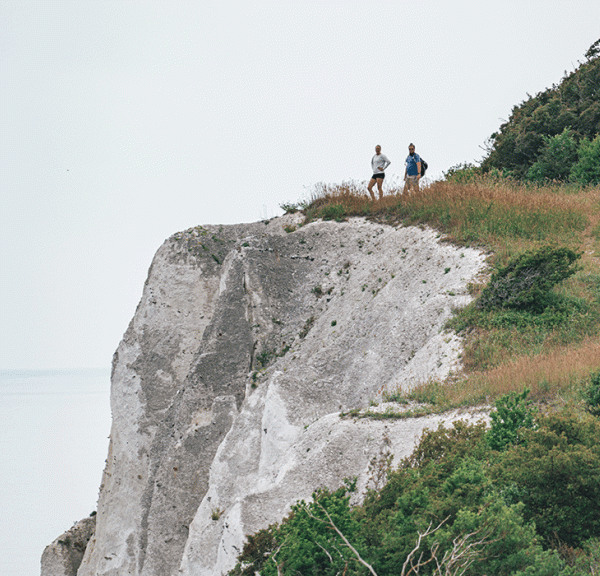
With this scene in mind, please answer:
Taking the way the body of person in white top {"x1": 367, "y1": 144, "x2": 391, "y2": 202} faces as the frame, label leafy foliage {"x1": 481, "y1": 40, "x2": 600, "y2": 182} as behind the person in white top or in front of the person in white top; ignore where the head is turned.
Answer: behind

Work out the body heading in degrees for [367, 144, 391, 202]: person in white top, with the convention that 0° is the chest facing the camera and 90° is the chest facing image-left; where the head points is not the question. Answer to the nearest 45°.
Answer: approximately 45°

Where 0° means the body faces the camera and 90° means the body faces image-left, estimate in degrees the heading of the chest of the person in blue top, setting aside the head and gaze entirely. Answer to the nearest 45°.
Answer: approximately 45°

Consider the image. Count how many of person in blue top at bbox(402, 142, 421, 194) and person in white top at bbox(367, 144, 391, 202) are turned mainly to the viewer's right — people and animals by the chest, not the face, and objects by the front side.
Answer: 0

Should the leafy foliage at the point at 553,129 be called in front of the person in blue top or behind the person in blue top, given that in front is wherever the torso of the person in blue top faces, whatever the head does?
behind

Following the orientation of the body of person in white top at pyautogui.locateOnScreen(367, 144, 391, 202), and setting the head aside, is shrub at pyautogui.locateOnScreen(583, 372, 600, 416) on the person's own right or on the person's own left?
on the person's own left

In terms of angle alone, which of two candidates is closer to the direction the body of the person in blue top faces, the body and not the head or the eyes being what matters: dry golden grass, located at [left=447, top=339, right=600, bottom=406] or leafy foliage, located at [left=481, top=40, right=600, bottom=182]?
the dry golden grass

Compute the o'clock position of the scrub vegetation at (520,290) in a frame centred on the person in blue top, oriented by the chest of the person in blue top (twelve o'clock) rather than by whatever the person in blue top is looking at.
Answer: The scrub vegetation is roughly at 10 o'clock from the person in blue top.

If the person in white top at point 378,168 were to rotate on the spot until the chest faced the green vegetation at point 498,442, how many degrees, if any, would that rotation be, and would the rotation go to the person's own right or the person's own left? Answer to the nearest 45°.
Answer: approximately 45° to the person's own left

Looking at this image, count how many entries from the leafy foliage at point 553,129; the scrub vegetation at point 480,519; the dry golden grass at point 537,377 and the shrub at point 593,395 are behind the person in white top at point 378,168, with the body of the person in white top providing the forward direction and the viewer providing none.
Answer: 1

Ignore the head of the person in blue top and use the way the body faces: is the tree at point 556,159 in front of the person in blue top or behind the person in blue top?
behind
